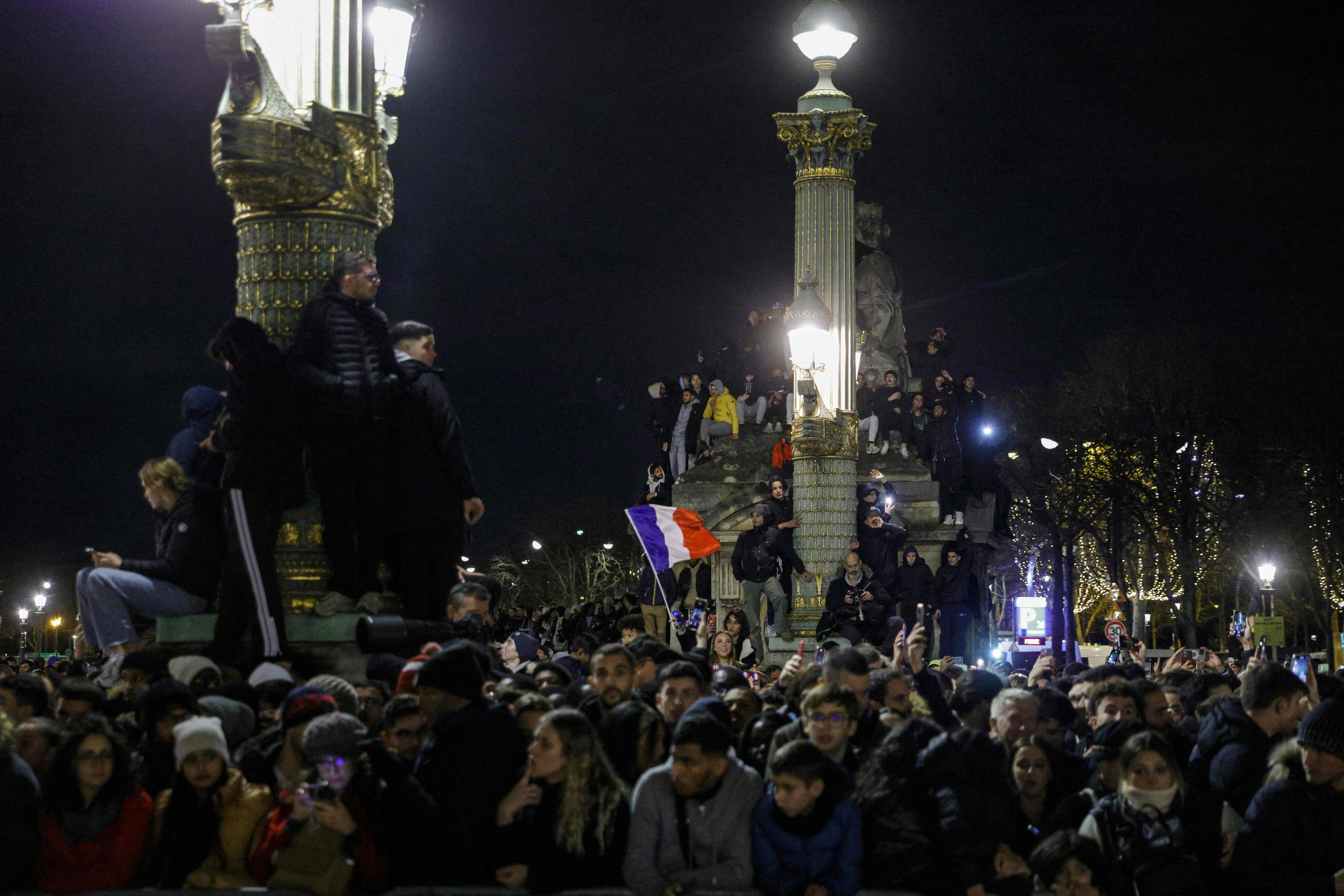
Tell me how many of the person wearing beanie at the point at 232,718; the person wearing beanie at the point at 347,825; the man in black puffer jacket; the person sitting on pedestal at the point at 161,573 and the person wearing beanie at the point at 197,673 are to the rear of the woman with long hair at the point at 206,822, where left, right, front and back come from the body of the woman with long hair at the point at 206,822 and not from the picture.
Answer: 4

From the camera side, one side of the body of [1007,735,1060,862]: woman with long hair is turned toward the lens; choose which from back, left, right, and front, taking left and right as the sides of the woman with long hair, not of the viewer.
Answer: front

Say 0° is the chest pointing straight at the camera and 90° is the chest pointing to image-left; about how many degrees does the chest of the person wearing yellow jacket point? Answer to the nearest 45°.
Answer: approximately 45°

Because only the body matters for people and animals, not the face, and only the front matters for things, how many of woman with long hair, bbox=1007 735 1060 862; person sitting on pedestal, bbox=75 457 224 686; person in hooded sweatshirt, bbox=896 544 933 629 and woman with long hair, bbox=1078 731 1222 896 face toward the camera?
3

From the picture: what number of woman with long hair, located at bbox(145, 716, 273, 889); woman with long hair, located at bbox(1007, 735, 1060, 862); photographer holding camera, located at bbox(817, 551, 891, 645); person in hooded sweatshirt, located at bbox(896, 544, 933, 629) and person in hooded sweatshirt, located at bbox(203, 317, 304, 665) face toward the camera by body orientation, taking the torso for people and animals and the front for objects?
4

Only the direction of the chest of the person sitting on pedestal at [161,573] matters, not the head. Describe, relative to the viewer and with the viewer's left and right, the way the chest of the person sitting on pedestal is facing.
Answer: facing to the left of the viewer

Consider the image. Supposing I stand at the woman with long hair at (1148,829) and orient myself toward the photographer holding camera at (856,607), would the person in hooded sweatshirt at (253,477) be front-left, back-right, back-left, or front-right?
front-left

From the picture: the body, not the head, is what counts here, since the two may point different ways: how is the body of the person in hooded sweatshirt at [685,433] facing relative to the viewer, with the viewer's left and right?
facing the viewer and to the left of the viewer

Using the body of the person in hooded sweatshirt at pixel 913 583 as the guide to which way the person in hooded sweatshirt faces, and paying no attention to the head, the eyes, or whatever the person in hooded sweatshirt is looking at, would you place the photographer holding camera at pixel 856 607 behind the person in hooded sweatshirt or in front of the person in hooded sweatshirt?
in front

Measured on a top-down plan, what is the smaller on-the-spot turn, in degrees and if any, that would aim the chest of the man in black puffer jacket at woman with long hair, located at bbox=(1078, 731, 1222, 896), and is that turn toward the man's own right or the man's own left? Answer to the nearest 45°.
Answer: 0° — they already face them

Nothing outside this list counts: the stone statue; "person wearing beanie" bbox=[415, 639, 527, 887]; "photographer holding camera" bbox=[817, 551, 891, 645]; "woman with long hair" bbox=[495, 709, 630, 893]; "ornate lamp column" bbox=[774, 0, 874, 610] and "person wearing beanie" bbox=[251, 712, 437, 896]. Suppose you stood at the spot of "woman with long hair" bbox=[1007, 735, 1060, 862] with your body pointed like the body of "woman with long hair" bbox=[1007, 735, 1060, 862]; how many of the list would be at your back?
3

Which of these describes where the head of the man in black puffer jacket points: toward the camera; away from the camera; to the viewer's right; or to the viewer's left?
to the viewer's right

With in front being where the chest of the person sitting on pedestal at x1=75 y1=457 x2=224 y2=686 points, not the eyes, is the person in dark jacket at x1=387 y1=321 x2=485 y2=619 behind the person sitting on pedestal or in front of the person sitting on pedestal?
behind

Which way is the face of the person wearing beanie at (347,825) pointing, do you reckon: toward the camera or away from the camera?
toward the camera

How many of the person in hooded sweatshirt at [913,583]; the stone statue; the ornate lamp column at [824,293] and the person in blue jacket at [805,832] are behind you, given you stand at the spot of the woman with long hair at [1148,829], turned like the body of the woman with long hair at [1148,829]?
3

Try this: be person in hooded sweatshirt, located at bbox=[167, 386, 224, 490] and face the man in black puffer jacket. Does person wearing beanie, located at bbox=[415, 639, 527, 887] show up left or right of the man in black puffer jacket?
right
